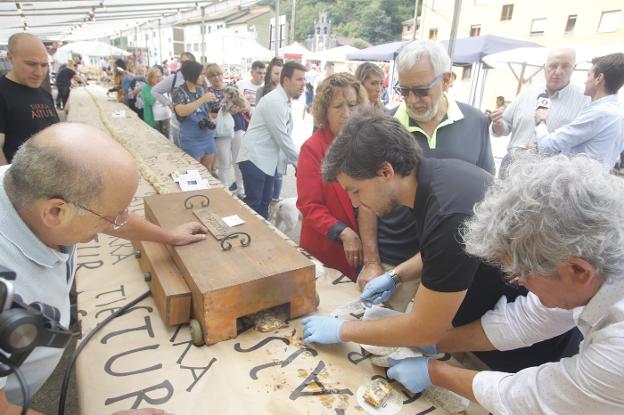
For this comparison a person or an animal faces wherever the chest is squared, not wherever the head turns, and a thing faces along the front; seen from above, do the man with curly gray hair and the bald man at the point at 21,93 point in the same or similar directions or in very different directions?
very different directions

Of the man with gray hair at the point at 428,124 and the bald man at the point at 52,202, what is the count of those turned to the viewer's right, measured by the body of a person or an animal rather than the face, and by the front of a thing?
1

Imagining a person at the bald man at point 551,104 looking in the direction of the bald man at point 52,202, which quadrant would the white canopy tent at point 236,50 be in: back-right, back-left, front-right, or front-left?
back-right

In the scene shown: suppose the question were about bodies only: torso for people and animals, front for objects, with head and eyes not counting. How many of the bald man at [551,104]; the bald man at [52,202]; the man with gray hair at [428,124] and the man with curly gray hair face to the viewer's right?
1

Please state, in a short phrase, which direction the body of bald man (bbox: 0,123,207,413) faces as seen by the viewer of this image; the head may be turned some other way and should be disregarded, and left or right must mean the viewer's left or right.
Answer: facing to the right of the viewer

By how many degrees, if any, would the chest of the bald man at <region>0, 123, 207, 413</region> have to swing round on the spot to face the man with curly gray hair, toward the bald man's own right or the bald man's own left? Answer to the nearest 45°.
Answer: approximately 45° to the bald man's own right

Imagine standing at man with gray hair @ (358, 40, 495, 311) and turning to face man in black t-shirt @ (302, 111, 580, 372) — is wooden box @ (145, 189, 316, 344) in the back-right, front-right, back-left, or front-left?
front-right

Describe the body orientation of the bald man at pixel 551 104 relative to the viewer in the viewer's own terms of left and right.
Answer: facing the viewer

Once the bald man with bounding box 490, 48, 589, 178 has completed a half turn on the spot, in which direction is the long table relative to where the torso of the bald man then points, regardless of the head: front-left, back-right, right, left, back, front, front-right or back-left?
back

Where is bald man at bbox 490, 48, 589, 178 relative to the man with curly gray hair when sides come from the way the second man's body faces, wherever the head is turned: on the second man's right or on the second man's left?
on the second man's right

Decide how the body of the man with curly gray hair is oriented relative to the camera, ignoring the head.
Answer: to the viewer's left

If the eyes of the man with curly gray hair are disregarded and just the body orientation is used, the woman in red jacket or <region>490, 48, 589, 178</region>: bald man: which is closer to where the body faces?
the woman in red jacket
